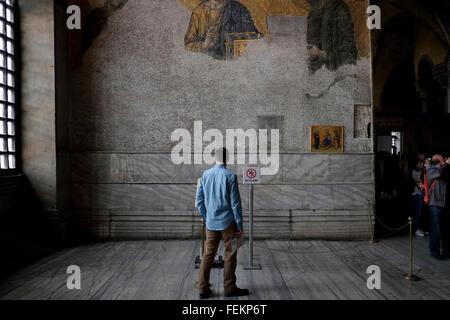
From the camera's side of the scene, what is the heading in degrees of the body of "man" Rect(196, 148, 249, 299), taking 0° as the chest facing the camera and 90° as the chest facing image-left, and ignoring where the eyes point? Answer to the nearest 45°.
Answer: approximately 180°
